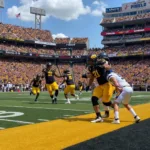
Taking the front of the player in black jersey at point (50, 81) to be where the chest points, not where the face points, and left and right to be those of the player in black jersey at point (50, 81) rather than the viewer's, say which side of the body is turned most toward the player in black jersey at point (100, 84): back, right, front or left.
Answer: front

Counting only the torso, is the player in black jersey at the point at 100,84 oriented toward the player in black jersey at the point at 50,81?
no
